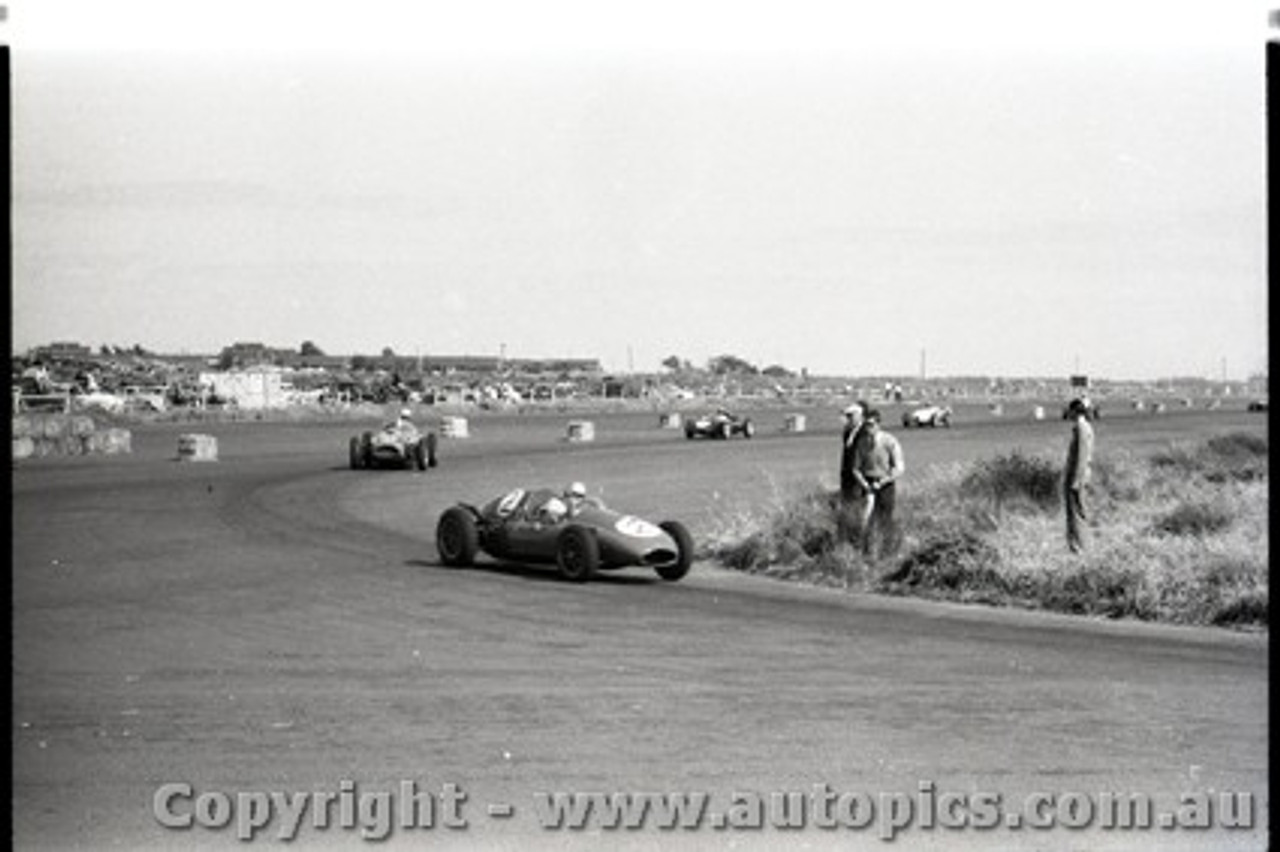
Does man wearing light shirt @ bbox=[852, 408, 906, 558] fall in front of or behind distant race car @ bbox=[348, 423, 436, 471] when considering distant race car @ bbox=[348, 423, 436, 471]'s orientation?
in front

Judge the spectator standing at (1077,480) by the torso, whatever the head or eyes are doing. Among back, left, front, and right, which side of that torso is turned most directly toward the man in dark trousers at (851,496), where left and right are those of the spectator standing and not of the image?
front

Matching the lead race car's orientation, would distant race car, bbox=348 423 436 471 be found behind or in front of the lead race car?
behind

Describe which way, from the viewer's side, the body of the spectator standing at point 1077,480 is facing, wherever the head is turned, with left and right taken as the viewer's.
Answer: facing to the left of the viewer

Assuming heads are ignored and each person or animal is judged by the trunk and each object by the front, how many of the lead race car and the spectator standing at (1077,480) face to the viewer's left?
1

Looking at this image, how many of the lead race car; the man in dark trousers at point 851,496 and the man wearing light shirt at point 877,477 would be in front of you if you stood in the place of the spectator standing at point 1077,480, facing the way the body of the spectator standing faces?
3

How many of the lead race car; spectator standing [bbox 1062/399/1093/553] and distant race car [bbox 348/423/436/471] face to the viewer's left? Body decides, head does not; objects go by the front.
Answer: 1

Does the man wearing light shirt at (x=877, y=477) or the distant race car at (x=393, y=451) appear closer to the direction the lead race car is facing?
the man wearing light shirt

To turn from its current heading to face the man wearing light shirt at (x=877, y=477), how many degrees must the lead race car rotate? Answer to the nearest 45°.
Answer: approximately 45° to its left

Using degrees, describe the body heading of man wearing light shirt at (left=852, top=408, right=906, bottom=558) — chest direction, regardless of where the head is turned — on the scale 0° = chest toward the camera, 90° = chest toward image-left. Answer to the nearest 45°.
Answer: approximately 45°

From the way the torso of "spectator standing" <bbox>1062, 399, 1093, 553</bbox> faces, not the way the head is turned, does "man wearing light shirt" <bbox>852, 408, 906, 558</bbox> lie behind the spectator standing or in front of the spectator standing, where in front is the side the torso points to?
in front

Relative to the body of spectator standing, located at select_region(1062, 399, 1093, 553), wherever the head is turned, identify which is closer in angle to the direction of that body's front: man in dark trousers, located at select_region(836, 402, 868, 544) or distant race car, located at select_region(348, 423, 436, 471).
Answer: the man in dark trousers
